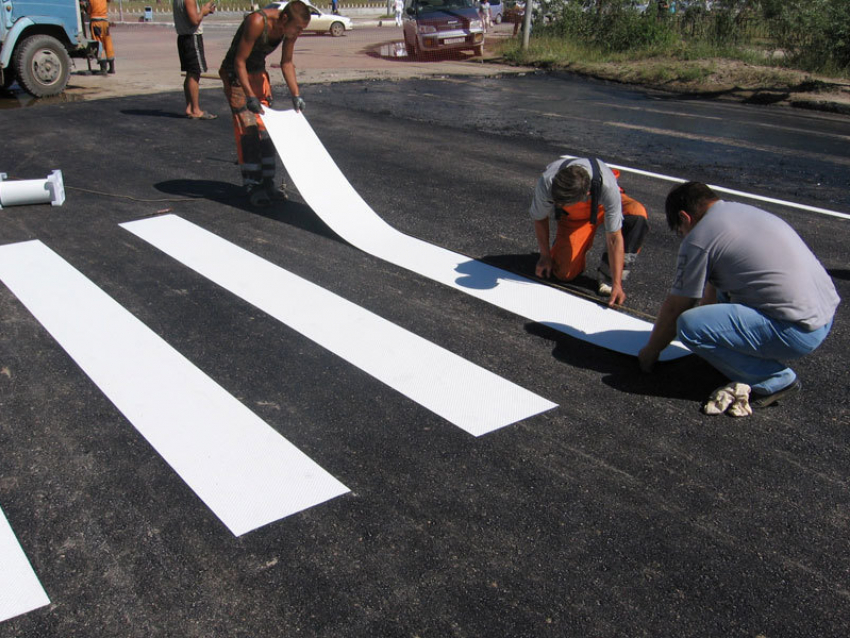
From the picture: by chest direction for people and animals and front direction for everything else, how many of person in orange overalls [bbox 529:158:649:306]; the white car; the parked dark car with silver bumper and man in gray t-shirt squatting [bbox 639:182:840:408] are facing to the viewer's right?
1

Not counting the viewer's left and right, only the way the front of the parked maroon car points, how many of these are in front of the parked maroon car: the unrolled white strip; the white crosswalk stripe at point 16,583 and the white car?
2

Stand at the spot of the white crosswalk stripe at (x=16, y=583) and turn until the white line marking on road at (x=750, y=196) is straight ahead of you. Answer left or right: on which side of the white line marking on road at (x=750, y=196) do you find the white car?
left

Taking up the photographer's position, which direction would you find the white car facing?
facing to the right of the viewer

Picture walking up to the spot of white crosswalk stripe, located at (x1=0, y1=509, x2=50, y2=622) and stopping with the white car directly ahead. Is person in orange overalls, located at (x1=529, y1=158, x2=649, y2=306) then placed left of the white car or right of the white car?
right

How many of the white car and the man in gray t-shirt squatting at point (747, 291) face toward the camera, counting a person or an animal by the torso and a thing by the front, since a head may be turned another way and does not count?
0

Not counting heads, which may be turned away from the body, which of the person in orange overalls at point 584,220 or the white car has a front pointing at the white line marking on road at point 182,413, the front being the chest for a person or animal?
the person in orange overalls

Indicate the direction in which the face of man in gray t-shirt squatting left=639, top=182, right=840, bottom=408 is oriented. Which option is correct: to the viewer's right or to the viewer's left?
to the viewer's left

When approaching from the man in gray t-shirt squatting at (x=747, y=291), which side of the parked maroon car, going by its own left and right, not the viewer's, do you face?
front

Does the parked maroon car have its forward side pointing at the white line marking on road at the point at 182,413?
yes

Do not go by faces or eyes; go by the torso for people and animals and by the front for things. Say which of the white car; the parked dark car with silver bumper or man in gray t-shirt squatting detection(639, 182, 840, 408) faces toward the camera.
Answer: the parked dark car with silver bumper

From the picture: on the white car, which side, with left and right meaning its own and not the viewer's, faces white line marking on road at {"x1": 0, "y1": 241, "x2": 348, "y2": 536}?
right

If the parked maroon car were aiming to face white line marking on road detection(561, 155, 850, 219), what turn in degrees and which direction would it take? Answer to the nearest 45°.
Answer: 0° — it already faces it

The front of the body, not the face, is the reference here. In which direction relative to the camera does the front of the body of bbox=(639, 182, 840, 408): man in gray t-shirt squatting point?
to the viewer's left
